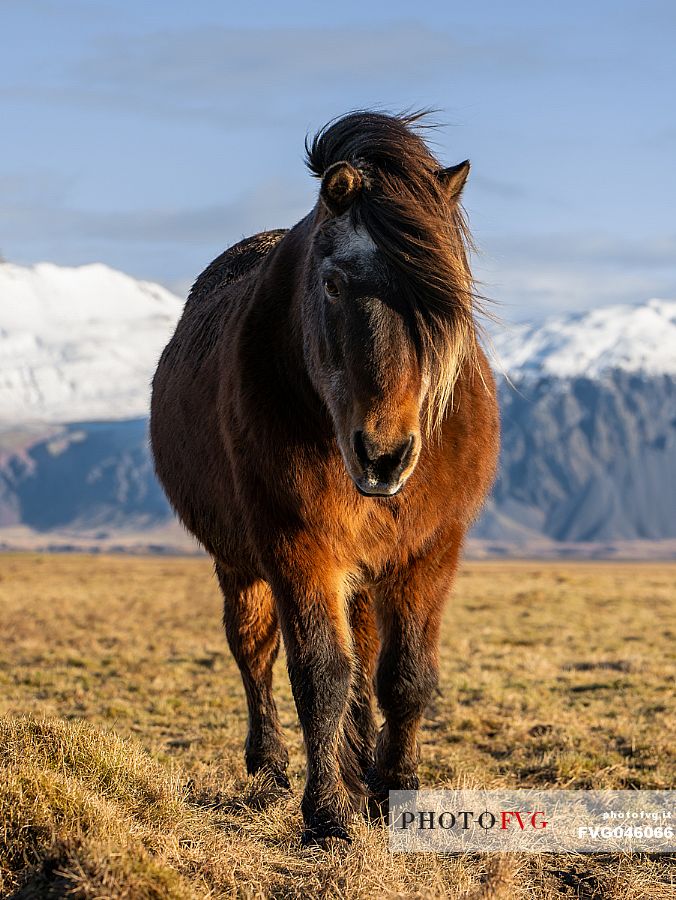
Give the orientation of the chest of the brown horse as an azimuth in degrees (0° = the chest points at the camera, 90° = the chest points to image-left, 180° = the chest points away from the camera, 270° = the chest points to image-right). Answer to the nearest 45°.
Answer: approximately 0°
